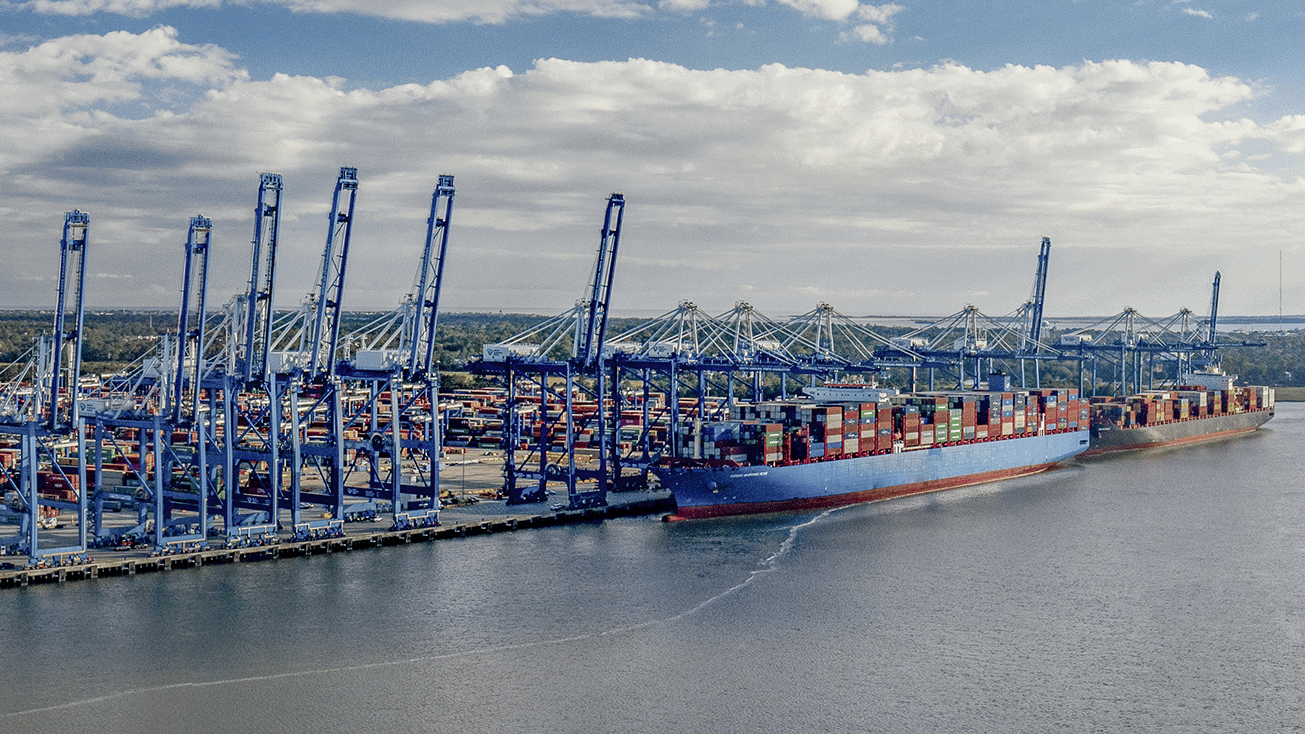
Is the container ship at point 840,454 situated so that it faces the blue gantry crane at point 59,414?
yes

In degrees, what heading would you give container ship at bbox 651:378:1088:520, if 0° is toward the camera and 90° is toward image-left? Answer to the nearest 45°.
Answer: approximately 45°
